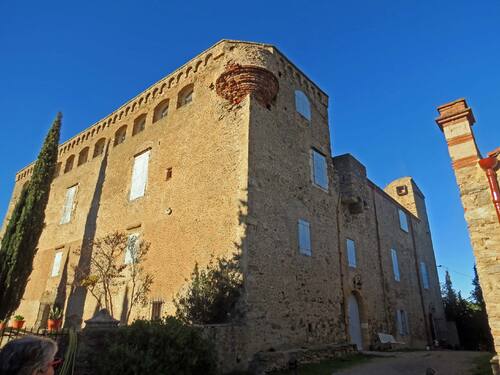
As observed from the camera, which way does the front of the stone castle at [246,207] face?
facing the viewer and to the right of the viewer

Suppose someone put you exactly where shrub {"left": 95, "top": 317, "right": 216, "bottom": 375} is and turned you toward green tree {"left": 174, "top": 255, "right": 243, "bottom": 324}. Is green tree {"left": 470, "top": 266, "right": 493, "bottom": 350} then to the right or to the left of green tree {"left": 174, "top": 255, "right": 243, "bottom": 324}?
right

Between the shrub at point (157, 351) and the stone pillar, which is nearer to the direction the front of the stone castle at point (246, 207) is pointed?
the stone pillar

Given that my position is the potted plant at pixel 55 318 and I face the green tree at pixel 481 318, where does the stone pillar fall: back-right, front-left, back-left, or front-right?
front-right

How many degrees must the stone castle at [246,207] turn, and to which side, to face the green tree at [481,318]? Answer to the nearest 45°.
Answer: approximately 90° to its left

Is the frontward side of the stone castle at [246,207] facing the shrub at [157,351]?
no

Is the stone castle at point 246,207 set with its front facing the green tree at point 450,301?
no

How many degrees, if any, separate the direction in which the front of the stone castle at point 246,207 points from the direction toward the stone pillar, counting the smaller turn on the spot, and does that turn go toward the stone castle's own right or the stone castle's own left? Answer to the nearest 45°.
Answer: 0° — it already faces it
